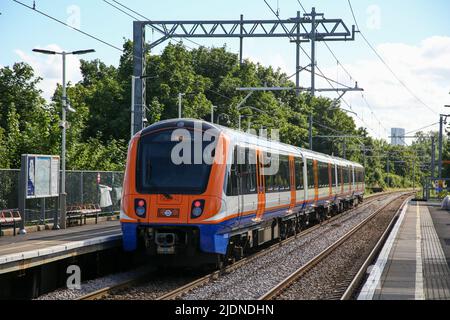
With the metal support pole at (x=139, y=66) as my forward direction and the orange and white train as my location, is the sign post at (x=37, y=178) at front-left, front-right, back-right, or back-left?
front-left

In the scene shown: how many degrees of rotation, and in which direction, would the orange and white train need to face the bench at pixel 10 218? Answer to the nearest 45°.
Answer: approximately 90° to its right
